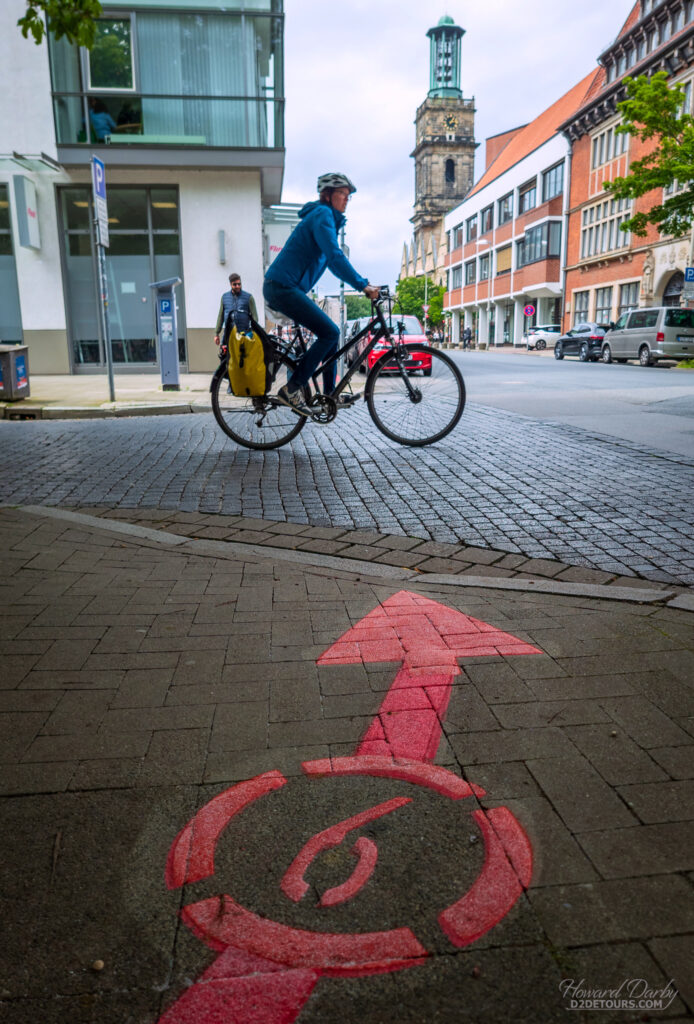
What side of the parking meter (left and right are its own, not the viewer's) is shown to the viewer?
front

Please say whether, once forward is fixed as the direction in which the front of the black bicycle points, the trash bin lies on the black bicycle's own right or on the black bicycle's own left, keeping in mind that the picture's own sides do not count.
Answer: on the black bicycle's own left

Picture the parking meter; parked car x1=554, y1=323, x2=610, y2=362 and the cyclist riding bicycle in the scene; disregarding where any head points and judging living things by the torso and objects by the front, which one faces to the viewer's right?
the cyclist riding bicycle

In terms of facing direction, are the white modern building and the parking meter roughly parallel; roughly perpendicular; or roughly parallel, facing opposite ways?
roughly parallel

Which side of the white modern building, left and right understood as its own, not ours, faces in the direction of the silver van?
left

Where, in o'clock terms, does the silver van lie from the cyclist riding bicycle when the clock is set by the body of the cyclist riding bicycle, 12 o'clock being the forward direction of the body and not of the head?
The silver van is roughly at 10 o'clock from the cyclist riding bicycle.

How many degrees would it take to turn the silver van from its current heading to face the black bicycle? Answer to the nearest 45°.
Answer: approximately 135° to its left

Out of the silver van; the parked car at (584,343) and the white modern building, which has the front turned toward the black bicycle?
the white modern building

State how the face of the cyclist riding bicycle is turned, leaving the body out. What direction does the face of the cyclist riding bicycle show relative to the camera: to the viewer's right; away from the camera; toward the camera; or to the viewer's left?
to the viewer's right

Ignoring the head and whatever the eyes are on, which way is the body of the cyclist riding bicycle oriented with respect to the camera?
to the viewer's right

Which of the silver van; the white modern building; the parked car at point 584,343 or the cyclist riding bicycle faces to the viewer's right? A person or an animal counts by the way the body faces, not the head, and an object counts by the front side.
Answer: the cyclist riding bicycle

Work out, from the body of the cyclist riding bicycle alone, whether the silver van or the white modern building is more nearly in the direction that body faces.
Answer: the silver van

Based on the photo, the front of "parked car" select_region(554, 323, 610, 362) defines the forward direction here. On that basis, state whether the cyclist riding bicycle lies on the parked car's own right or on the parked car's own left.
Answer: on the parked car's own left

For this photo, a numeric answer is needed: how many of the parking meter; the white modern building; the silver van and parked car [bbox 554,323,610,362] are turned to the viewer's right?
0

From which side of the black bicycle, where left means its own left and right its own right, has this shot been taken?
right

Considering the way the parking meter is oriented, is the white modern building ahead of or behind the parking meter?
behind

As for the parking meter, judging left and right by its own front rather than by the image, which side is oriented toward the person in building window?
back
